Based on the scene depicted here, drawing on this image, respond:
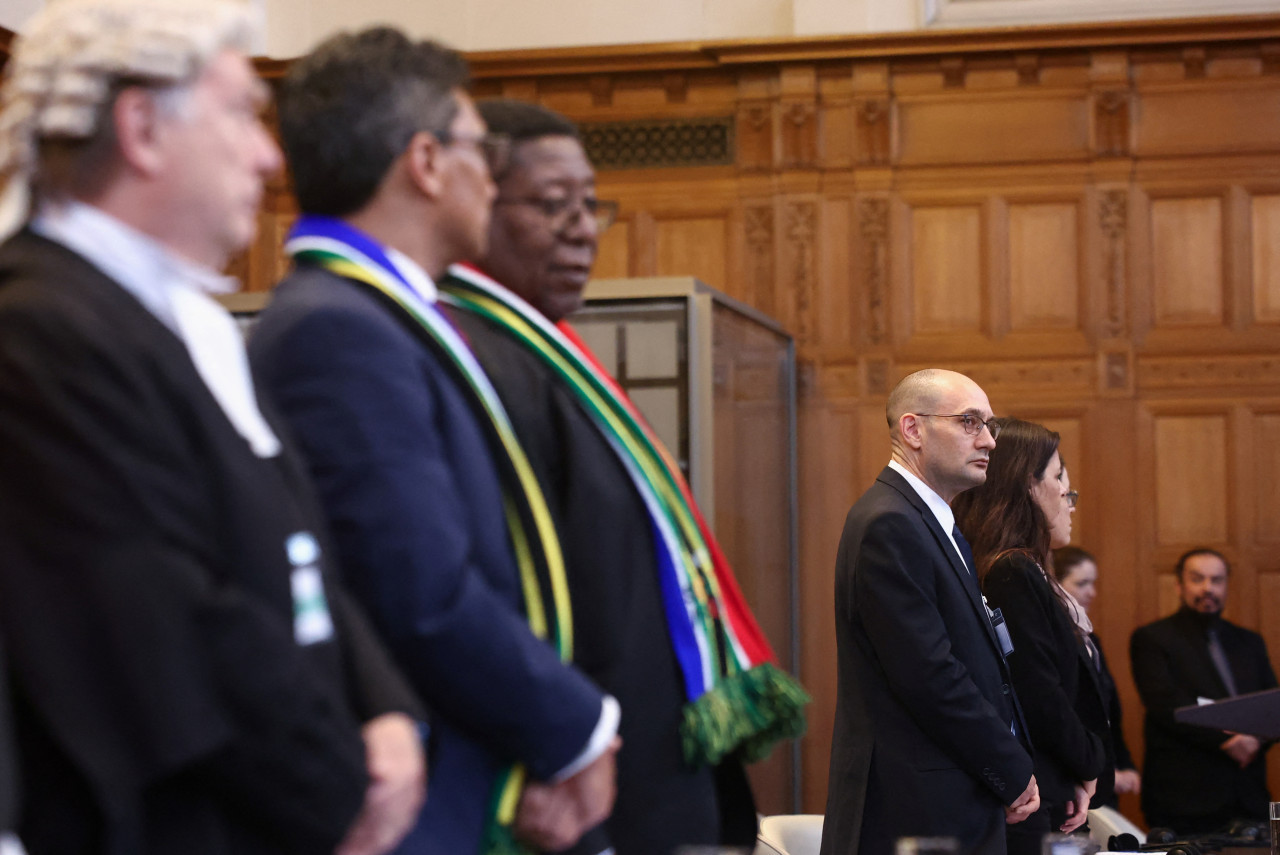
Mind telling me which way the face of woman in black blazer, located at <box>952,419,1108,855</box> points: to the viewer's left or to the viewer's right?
to the viewer's right

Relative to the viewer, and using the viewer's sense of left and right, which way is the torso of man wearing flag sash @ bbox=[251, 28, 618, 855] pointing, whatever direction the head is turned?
facing to the right of the viewer

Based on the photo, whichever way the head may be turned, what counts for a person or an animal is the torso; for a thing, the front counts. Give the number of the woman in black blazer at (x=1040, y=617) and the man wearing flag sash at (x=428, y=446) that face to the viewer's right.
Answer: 2

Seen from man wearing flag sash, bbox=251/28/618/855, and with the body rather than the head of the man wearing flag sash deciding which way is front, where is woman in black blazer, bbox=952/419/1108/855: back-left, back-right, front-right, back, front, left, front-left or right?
front-left

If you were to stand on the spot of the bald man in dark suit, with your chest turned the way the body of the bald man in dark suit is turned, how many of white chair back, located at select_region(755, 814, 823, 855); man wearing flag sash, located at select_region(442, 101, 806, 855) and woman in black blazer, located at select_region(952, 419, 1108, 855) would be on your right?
1

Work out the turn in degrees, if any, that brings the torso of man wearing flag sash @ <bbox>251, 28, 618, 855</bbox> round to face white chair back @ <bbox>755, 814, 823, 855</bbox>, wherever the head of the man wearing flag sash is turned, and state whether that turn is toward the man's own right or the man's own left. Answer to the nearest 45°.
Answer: approximately 45° to the man's own left
